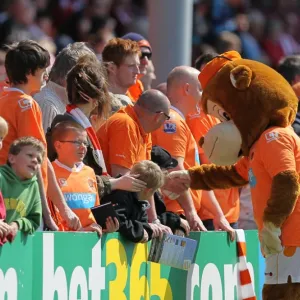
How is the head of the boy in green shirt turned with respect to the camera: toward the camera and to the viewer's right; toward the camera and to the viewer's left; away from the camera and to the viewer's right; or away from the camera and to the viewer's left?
toward the camera and to the viewer's right

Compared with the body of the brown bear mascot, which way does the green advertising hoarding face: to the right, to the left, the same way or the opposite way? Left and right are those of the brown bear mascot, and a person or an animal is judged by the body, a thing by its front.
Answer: to the left

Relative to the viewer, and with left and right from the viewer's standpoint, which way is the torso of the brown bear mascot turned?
facing to the left of the viewer

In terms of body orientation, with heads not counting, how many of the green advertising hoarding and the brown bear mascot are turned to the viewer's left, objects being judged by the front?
1
